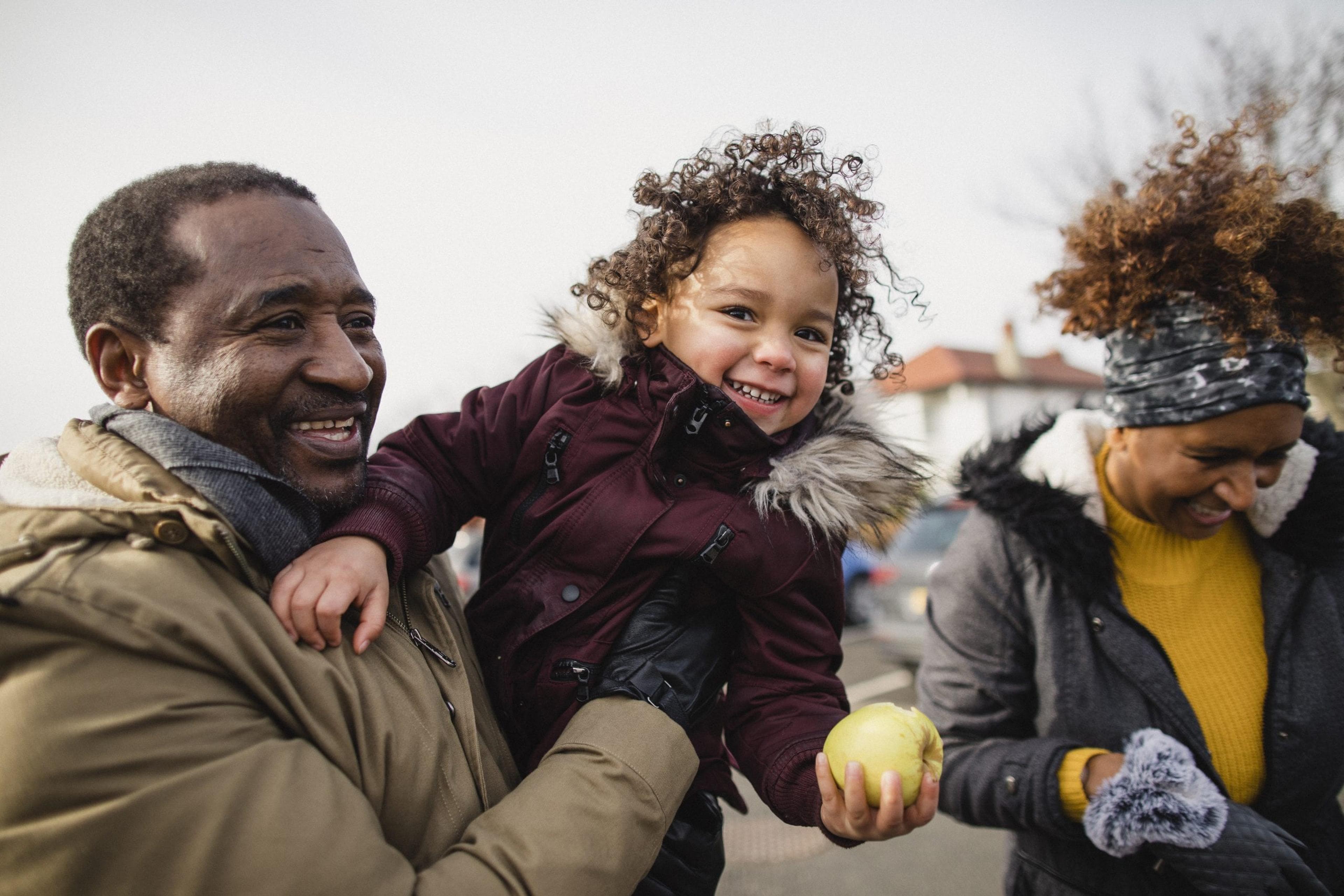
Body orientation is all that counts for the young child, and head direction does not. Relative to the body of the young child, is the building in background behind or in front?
behind

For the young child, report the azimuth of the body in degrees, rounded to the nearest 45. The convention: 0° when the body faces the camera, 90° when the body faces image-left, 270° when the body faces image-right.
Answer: approximately 0°

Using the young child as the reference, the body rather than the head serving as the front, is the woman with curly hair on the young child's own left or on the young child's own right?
on the young child's own left

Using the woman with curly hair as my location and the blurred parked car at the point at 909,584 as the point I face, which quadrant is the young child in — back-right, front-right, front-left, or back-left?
back-left

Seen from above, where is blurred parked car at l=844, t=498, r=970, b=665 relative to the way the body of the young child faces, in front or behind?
behind
